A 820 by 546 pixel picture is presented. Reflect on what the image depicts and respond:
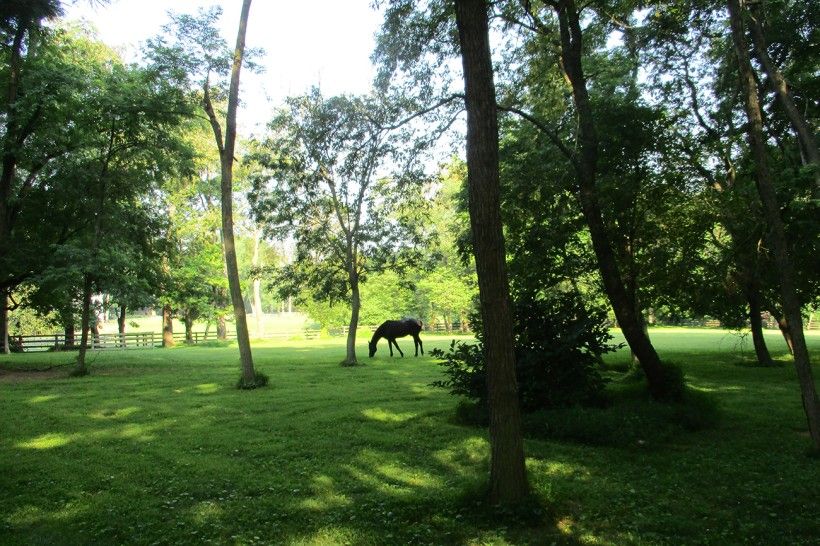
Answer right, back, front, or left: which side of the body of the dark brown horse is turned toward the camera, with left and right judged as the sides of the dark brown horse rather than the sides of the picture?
left

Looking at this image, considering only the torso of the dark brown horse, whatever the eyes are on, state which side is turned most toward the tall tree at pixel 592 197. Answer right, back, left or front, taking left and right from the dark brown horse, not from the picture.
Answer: left

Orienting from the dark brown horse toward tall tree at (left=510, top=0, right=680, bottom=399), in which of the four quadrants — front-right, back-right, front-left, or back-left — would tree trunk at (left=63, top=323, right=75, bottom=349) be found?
back-right

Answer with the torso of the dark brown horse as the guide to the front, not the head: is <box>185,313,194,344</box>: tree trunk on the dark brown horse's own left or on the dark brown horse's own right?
on the dark brown horse's own right

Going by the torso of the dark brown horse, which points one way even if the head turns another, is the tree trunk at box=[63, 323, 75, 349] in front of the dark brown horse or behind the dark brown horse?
in front

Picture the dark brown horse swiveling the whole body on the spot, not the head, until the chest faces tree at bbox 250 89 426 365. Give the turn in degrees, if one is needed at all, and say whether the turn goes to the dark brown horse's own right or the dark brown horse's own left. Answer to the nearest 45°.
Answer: approximately 45° to the dark brown horse's own left

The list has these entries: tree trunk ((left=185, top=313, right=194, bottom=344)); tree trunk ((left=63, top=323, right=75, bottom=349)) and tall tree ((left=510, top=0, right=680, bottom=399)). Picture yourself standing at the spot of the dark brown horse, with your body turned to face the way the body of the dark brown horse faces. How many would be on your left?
1

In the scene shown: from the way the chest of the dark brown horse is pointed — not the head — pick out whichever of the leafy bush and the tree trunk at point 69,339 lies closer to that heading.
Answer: the tree trunk

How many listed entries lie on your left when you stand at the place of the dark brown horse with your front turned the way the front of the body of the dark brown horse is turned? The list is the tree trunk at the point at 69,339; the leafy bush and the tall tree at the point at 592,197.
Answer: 2

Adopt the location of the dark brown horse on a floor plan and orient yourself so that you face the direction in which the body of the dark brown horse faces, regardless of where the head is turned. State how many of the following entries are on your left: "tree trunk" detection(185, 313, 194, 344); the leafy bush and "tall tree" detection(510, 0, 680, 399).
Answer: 2

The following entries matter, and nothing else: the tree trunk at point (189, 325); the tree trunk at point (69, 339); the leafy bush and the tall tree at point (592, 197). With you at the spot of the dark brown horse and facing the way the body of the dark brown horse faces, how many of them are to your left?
2

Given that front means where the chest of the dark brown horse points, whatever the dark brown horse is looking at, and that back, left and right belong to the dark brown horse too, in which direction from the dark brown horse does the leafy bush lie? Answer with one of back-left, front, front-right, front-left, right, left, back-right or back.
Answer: left
